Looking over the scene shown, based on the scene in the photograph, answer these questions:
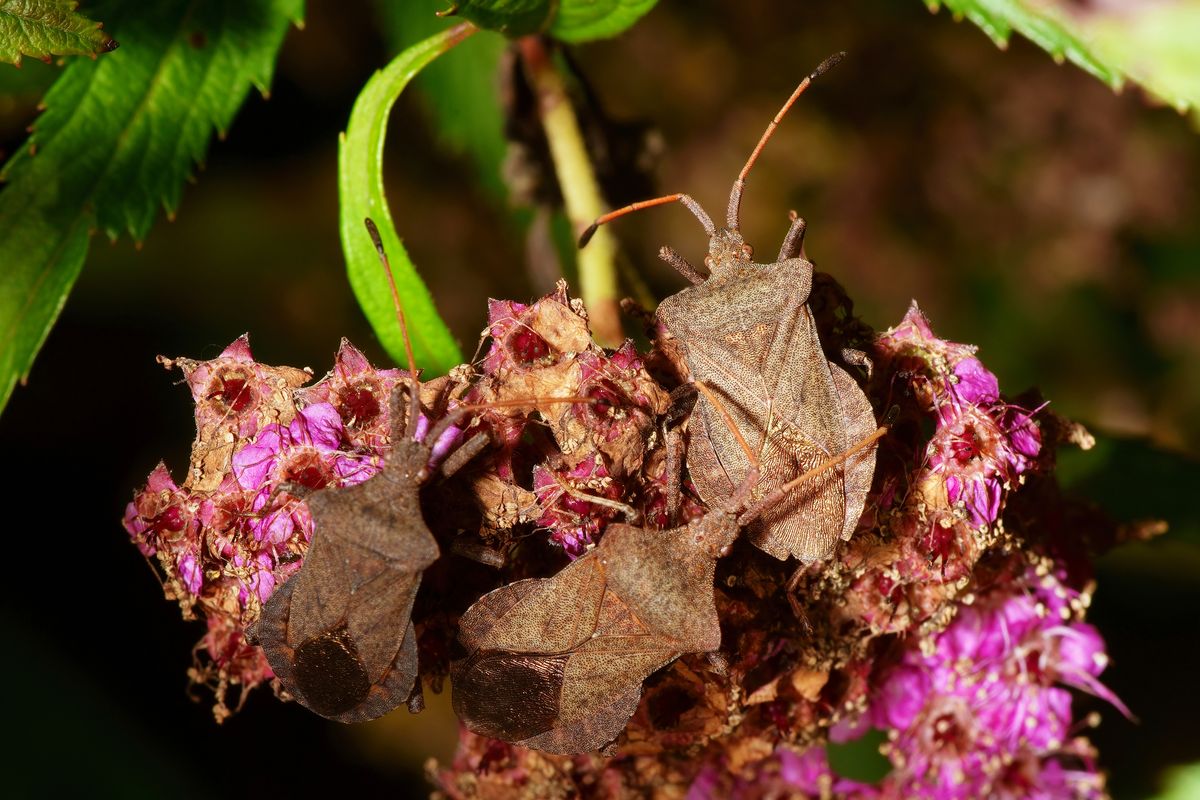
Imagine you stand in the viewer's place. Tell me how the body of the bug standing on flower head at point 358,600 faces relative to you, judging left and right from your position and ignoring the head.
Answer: facing away from the viewer

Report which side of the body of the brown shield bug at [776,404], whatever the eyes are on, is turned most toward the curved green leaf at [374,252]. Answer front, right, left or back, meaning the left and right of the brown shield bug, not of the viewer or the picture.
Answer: left

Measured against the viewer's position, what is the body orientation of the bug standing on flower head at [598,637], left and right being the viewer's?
facing away from the viewer and to the right of the viewer

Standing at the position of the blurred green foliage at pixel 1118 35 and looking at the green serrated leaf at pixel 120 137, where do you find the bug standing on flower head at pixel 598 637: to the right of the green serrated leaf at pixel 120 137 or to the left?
left

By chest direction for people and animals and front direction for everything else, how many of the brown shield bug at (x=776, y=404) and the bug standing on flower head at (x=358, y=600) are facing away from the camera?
2

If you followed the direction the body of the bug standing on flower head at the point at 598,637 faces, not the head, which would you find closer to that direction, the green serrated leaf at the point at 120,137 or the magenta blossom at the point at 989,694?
the magenta blossom

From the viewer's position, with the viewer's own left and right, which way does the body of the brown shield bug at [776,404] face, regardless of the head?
facing away from the viewer
